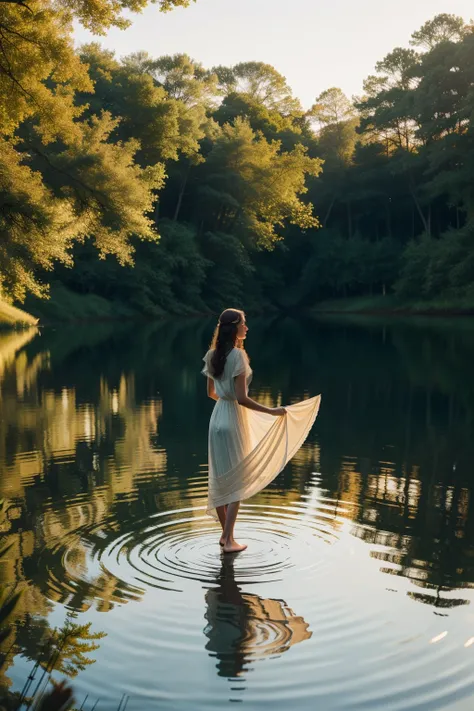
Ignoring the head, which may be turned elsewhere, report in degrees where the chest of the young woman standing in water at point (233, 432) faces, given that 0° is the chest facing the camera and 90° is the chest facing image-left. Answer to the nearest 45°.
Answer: approximately 225°
